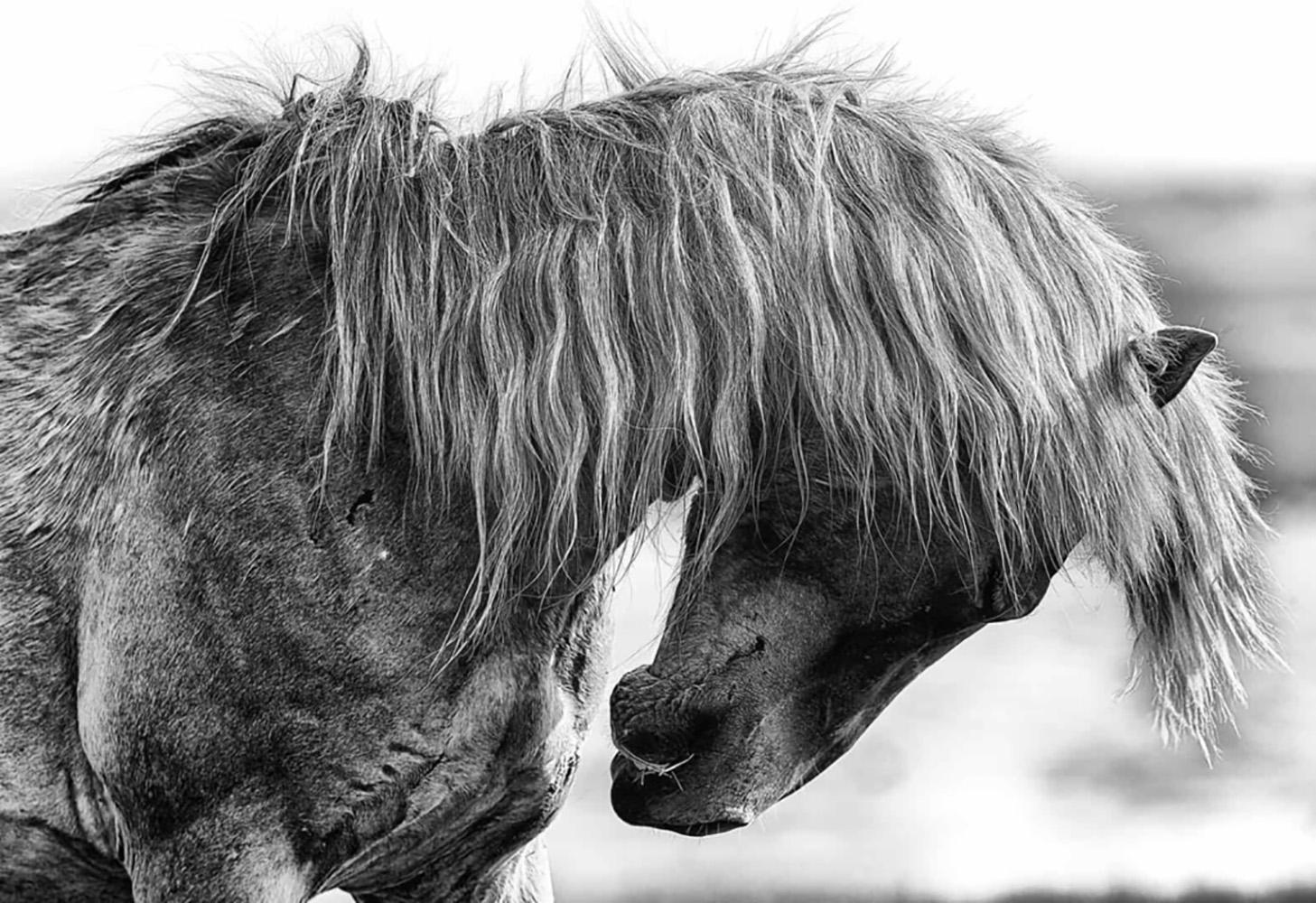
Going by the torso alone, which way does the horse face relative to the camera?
to the viewer's right
